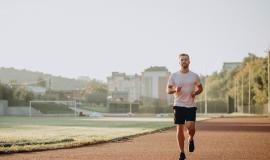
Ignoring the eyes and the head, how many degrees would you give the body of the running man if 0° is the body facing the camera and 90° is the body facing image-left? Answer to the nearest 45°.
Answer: approximately 0°
